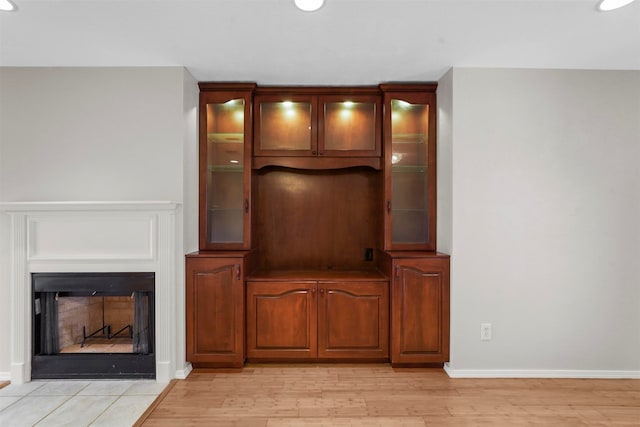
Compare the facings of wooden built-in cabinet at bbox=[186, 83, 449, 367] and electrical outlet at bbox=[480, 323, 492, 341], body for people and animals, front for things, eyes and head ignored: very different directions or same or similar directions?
same or similar directions

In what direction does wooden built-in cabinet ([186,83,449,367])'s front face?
toward the camera

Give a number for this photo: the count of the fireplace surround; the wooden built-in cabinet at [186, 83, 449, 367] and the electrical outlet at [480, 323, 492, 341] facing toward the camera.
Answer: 3

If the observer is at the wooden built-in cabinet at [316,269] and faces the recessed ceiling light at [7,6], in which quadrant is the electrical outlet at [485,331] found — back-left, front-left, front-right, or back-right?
back-left

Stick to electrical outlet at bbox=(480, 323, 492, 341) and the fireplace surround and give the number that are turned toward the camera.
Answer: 2

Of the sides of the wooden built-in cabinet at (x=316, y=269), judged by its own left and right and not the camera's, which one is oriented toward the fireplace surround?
right

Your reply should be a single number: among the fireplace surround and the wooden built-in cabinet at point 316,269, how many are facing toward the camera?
2

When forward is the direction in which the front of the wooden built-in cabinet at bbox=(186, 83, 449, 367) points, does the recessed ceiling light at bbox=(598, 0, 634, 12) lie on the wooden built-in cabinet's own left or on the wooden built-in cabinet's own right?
on the wooden built-in cabinet's own left

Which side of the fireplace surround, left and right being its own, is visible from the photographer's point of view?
front

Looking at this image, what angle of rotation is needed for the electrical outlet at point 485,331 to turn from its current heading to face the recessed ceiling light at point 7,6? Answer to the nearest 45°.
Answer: approximately 45° to its right
